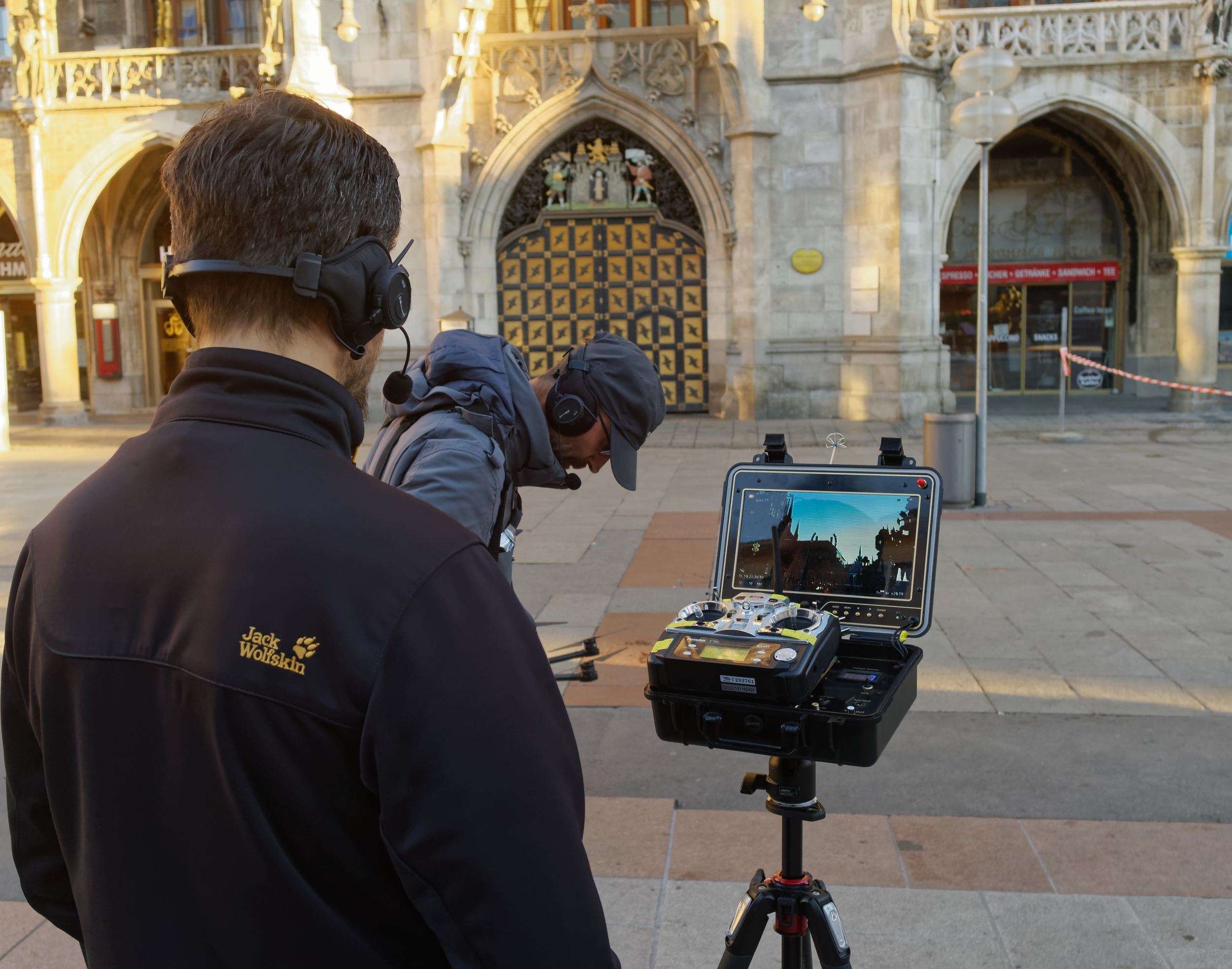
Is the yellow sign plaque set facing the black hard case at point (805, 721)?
yes

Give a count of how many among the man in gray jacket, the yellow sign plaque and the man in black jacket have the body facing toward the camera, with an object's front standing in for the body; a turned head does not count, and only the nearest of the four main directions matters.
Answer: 1

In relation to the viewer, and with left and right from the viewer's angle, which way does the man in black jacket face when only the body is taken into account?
facing away from the viewer and to the right of the viewer

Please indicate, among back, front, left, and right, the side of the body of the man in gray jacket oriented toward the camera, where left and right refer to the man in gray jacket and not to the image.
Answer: right

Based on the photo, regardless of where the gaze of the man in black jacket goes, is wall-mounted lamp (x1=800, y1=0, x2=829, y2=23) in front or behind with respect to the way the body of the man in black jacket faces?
in front

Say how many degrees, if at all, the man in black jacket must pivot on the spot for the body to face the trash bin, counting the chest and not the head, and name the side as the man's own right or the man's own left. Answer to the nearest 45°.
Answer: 0° — they already face it

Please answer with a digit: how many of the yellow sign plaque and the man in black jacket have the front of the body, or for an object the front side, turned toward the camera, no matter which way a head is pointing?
1

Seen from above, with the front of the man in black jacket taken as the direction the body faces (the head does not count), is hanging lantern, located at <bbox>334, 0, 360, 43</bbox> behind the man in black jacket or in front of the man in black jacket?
in front

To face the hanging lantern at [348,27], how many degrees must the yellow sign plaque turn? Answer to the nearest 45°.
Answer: approximately 45° to its right

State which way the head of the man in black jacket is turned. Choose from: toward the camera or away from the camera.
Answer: away from the camera

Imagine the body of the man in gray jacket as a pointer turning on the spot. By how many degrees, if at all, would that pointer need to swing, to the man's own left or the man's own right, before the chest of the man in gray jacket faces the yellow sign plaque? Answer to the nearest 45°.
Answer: approximately 90° to the man's own left

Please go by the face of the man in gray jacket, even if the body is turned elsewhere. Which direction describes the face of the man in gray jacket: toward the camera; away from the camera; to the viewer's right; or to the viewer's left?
to the viewer's right

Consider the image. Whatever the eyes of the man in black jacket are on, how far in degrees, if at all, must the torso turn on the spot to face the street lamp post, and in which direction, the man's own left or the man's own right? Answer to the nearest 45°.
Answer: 0° — they already face it
